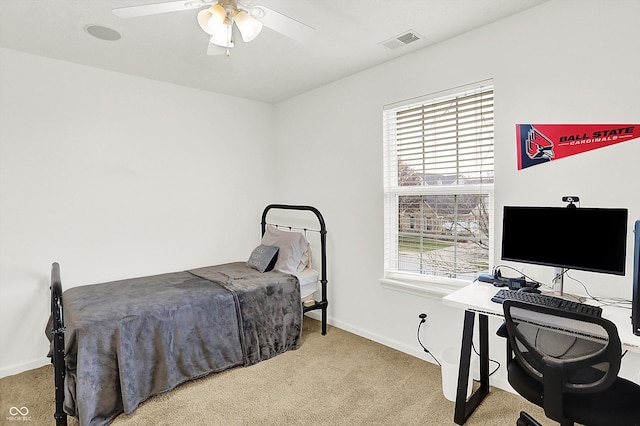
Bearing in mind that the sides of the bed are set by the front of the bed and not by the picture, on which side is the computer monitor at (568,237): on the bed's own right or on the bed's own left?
on the bed's own left

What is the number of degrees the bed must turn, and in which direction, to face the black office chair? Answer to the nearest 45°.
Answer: approximately 90° to its left

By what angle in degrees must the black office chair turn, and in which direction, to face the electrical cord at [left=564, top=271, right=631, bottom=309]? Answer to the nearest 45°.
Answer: approximately 45° to its left

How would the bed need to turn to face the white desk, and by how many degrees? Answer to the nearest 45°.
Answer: approximately 90° to its left

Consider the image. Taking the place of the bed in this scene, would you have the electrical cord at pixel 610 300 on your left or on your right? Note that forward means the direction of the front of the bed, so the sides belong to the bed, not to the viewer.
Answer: on your left

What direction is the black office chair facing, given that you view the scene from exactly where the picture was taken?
facing away from the viewer and to the right of the viewer

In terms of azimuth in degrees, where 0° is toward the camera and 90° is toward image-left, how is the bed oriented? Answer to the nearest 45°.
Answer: approximately 45°

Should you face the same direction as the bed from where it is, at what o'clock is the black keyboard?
The black keyboard is roughly at 9 o'clock from the bed.

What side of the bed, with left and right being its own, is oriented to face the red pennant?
left
